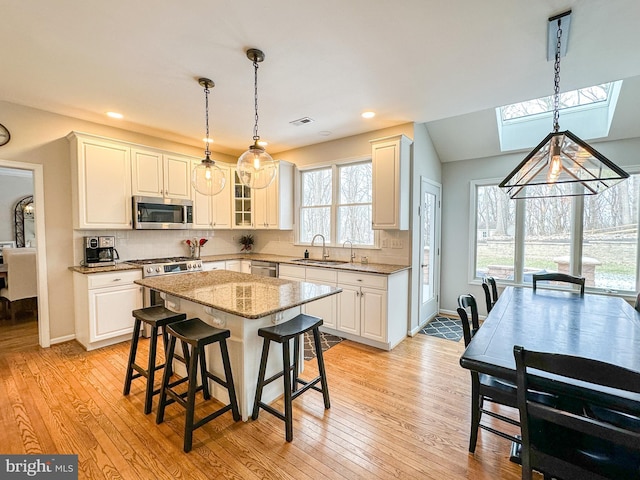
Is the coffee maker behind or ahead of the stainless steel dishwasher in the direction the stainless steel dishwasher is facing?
ahead

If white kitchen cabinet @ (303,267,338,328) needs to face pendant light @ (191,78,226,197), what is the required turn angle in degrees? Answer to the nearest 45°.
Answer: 0° — it already faces it

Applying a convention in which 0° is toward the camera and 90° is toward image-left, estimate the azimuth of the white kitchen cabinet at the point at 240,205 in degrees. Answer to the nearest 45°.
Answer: approximately 0°

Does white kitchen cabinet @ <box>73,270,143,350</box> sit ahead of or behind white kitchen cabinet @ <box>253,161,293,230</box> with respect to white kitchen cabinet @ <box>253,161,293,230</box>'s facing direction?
ahead

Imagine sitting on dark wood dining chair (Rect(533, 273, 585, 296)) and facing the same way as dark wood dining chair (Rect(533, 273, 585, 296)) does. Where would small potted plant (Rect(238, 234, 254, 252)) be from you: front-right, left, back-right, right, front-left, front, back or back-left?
right

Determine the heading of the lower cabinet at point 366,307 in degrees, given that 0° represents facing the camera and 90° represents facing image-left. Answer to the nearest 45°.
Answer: approximately 45°

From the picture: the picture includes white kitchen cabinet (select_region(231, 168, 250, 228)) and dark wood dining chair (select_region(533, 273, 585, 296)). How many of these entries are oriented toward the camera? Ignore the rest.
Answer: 2

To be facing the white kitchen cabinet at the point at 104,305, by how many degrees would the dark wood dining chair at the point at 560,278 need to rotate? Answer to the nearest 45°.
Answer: approximately 45° to its right

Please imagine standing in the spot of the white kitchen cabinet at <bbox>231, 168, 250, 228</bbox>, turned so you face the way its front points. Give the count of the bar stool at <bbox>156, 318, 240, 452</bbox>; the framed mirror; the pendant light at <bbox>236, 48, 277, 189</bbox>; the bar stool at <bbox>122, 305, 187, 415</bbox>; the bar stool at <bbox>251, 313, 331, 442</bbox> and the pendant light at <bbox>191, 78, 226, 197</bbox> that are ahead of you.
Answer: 5
